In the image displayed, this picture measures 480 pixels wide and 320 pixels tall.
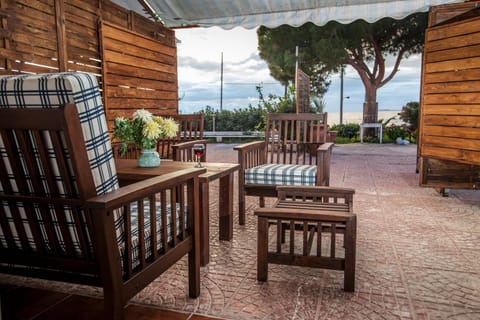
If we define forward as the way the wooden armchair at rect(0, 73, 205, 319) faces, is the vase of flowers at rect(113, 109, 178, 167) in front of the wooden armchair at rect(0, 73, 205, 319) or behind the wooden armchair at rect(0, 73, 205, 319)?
in front

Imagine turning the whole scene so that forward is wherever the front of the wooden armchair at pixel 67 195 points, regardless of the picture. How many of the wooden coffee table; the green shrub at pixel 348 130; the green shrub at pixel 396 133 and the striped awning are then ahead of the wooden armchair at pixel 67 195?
4

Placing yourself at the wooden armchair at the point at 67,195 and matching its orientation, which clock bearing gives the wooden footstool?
The wooden footstool is roughly at 1 o'clock from the wooden armchair.

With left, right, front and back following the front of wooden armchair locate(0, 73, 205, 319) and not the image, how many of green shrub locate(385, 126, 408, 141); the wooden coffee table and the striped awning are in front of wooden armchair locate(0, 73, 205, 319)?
3

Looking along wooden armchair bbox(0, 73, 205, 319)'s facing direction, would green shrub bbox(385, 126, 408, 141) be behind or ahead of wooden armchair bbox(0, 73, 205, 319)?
ahead

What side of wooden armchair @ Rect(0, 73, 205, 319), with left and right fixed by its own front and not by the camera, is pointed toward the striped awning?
front

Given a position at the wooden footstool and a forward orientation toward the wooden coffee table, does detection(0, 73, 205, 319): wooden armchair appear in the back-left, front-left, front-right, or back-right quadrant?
front-left

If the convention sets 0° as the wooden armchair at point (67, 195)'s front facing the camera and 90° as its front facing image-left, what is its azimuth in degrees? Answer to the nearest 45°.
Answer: approximately 225°

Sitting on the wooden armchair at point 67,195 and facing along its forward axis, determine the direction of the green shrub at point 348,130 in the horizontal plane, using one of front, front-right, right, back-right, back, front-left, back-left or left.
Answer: front

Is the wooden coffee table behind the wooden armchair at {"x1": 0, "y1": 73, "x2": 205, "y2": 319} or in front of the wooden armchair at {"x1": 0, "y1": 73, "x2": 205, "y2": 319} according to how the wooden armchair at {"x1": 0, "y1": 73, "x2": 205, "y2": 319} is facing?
in front

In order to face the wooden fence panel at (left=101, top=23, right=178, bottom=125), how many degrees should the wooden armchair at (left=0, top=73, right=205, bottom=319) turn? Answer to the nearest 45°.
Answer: approximately 45° to its left
